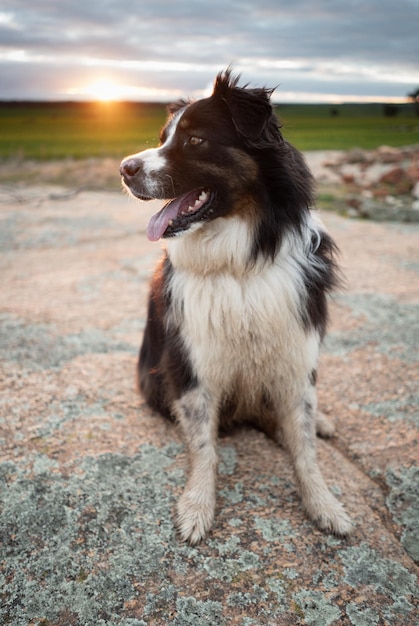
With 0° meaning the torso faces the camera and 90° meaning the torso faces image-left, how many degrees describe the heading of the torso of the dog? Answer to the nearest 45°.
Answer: approximately 0°
